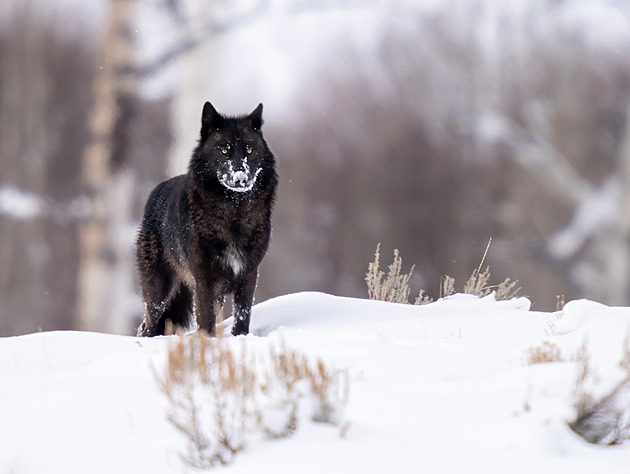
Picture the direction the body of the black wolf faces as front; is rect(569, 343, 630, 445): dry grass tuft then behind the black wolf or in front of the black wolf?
in front

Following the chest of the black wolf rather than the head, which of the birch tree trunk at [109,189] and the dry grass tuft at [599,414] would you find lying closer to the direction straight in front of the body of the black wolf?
the dry grass tuft

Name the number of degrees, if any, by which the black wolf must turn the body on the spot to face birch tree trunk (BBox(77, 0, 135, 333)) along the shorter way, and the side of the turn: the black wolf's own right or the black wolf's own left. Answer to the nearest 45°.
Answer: approximately 135° to the black wolf's own left

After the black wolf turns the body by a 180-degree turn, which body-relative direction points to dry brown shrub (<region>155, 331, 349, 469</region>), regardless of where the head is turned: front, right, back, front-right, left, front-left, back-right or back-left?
back-left

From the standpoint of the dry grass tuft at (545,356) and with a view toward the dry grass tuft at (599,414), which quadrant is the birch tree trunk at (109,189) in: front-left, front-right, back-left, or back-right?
back-right

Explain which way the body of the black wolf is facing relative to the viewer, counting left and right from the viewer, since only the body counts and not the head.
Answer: facing the viewer and to the right of the viewer
